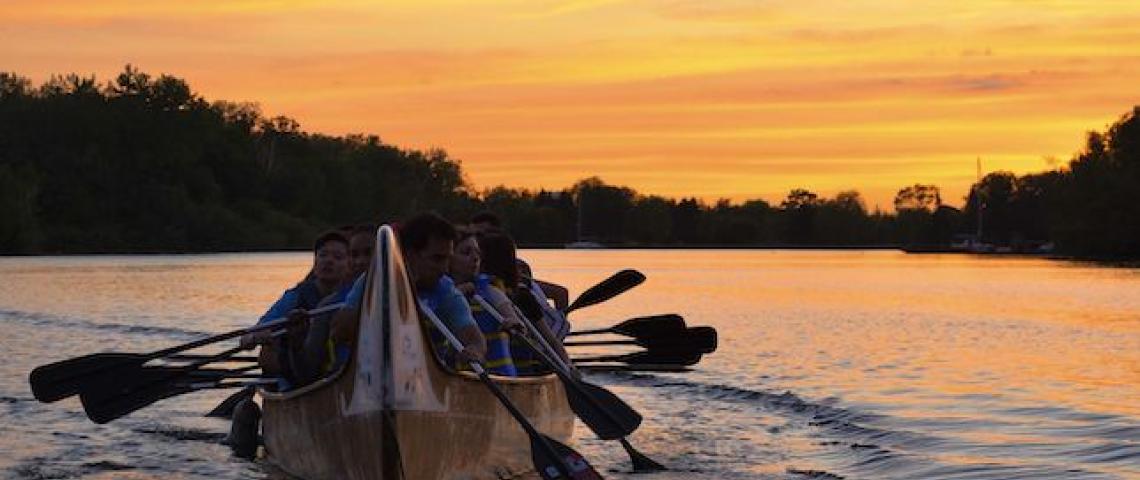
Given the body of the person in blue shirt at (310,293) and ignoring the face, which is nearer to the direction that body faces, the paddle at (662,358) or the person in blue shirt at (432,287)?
the person in blue shirt

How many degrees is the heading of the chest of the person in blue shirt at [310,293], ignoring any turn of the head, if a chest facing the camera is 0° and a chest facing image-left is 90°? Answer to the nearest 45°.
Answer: approximately 0°

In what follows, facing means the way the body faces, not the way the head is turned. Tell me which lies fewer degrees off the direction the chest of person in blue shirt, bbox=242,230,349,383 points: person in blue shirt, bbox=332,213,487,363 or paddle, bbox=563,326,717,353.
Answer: the person in blue shirt

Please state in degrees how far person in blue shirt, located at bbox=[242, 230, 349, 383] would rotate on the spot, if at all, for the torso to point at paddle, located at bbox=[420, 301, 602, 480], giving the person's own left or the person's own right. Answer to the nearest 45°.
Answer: approximately 45° to the person's own left

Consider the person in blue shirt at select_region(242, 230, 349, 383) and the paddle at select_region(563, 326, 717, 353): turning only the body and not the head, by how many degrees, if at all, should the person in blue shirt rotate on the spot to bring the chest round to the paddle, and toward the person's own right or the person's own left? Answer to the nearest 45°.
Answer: approximately 135° to the person's own left

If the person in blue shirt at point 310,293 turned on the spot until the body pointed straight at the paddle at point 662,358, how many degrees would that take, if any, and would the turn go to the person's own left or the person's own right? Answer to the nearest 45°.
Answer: approximately 135° to the person's own left

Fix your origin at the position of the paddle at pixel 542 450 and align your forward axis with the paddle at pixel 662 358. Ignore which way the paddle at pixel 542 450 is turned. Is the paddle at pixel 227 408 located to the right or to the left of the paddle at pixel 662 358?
left
